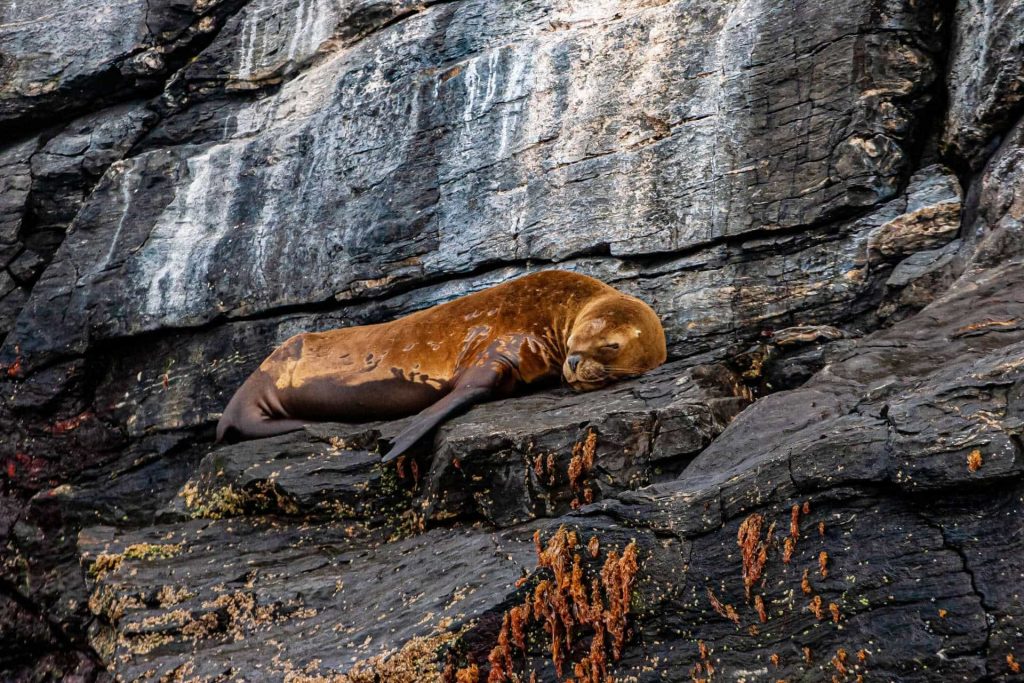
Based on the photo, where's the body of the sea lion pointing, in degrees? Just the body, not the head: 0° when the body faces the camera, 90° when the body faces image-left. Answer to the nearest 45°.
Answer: approximately 270°

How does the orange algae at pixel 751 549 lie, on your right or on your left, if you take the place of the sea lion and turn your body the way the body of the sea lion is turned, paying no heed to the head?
on your right
